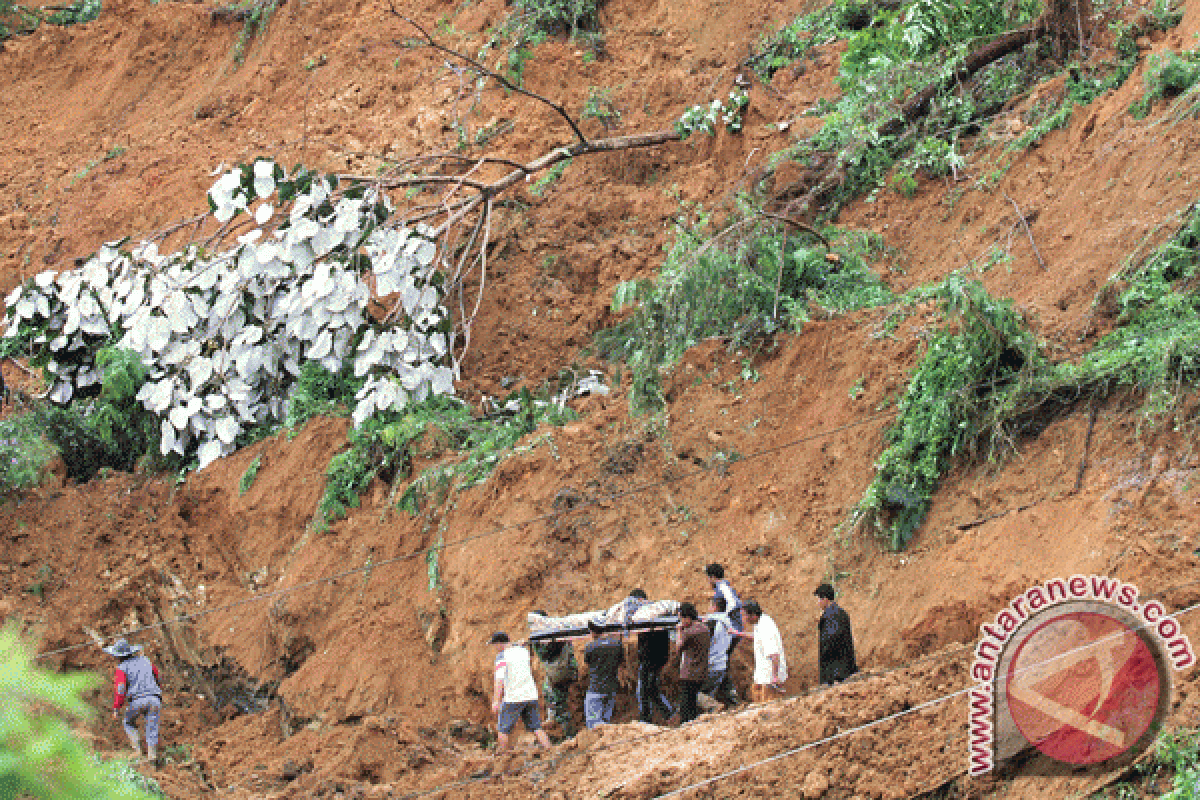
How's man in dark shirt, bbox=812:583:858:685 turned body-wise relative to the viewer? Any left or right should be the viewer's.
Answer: facing to the left of the viewer

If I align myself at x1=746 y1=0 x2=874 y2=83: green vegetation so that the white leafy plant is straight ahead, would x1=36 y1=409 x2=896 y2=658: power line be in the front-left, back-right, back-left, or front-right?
front-left

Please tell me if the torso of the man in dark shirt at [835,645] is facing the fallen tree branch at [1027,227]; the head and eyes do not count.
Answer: no

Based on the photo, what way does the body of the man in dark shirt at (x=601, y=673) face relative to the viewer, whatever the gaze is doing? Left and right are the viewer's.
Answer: facing away from the viewer and to the left of the viewer

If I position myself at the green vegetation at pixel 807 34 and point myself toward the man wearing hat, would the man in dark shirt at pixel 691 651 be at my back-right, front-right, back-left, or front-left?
front-left

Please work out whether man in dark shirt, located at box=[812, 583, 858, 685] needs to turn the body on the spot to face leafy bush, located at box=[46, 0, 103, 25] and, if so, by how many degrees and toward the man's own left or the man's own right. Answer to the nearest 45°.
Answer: approximately 45° to the man's own right

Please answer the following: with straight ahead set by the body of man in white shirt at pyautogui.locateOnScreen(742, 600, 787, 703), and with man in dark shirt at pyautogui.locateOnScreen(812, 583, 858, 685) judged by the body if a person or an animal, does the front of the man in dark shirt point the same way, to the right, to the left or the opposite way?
the same way

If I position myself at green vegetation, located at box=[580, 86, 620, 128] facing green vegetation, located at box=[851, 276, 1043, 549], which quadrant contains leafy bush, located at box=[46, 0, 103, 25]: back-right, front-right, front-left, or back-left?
back-right

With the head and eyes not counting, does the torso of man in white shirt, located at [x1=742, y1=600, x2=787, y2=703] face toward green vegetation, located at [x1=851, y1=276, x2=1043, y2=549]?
no

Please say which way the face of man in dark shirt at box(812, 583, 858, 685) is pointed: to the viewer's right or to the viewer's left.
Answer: to the viewer's left

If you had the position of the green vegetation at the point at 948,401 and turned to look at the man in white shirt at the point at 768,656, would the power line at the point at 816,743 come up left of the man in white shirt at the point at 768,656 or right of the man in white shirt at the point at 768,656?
left

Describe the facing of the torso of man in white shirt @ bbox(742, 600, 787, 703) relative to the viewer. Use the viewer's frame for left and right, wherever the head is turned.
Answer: facing to the left of the viewer

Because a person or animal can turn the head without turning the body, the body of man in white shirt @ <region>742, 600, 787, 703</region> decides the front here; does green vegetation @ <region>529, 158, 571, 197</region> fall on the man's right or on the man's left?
on the man's right
